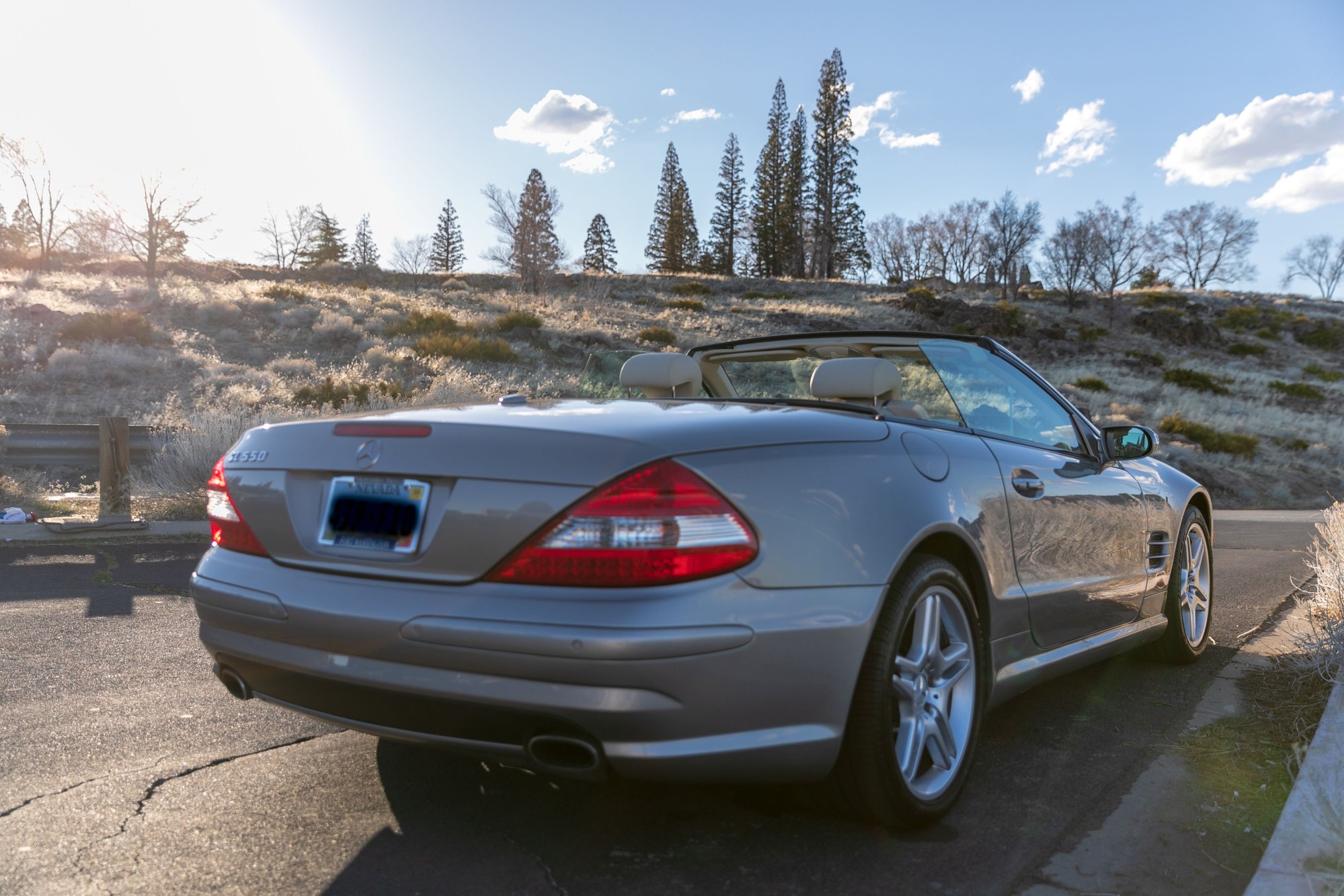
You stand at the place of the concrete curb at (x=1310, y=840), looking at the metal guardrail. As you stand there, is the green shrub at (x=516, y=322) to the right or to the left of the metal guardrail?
right

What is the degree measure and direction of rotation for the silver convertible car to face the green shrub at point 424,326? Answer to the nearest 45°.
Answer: approximately 45° to its left

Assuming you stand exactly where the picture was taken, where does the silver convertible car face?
facing away from the viewer and to the right of the viewer

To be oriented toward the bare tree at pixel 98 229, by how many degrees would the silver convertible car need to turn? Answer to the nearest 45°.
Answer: approximately 90° to its left

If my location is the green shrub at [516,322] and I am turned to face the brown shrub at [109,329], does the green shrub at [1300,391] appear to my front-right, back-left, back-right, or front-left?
back-left

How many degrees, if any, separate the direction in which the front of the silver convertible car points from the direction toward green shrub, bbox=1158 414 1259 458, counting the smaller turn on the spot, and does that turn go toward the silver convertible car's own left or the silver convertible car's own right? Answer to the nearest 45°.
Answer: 0° — it already faces it

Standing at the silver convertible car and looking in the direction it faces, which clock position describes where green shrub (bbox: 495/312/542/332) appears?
The green shrub is roughly at 10 o'clock from the silver convertible car.

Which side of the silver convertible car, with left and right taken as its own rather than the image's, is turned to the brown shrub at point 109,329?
left

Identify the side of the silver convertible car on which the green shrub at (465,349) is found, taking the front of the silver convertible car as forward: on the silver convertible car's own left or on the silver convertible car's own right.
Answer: on the silver convertible car's own left

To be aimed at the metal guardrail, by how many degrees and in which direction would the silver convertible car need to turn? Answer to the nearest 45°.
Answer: approximately 90° to its left
